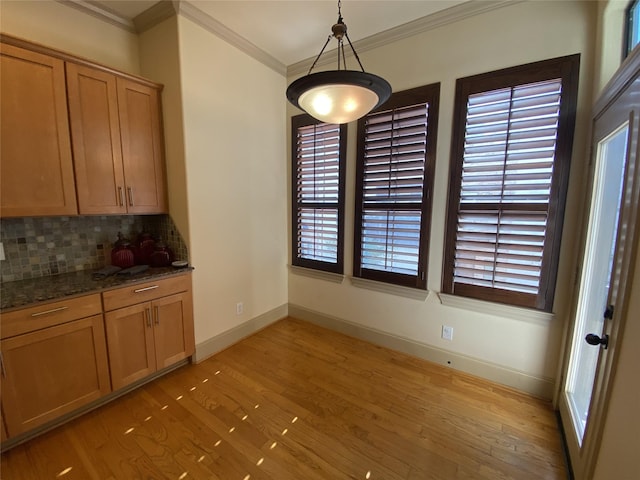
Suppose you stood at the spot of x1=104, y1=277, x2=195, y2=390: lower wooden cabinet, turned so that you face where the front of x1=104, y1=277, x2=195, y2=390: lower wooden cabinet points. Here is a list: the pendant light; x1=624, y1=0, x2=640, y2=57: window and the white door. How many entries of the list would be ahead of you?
3

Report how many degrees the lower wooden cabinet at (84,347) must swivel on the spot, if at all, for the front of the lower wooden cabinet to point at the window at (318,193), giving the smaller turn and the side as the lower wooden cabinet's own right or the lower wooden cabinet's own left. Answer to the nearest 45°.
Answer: approximately 45° to the lower wooden cabinet's own left

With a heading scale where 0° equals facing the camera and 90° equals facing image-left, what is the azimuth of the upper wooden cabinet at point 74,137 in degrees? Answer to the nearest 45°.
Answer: approximately 315°

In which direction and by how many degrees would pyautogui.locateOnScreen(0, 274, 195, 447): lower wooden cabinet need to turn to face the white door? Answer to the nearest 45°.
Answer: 0° — it already faces it

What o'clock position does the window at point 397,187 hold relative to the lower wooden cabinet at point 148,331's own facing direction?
The window is roughly at 11 o'clock from the lower wooden cabinet.

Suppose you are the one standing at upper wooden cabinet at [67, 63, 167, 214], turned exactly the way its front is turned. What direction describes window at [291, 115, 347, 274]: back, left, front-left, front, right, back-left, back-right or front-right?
front-left

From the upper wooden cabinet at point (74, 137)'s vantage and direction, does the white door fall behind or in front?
in front

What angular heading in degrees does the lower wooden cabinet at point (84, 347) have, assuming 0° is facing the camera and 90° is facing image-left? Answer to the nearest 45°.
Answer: approximately 315°

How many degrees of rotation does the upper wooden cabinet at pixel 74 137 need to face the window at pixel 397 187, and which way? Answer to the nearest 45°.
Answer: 0° — it already faces it
